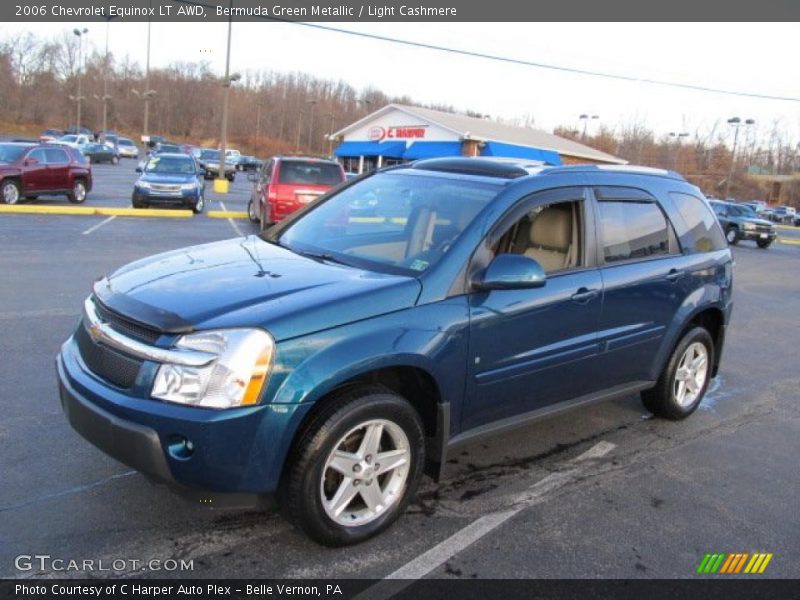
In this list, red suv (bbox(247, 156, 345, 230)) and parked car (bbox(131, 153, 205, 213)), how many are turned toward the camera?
1

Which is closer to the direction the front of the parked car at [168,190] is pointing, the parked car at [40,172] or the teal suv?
the teal suv

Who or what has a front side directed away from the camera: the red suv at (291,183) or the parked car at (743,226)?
the red suv

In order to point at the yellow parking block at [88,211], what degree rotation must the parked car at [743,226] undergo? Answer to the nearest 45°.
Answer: approximately 90° to its right

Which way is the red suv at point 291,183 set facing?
away from the camera

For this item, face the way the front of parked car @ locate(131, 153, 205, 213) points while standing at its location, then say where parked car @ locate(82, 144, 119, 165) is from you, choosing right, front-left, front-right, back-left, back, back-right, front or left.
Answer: back

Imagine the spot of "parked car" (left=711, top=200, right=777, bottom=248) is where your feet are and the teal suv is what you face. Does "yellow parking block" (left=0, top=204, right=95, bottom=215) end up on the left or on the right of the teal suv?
right

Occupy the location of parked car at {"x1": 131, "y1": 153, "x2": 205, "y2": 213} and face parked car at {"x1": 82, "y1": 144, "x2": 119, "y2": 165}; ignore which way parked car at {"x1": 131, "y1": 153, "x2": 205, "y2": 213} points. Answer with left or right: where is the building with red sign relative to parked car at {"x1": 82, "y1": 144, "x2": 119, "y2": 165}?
right

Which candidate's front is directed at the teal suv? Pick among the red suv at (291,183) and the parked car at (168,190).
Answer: the parked car

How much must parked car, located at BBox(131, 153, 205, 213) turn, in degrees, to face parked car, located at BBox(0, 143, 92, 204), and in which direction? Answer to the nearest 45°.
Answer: approximately 90° to its right

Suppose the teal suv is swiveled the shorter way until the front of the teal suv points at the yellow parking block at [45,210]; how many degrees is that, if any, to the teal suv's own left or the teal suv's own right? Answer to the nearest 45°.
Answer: approximately 90° to the teal suv's own right

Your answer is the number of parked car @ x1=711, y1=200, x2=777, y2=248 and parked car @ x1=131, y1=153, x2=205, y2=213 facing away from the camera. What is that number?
0
